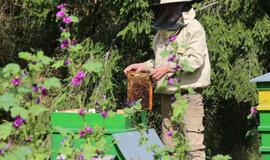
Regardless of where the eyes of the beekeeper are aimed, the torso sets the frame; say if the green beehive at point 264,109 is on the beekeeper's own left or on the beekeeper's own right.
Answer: on the beekeeper's own left

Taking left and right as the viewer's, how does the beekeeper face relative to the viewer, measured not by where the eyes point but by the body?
facing the viewer and to the left of the viewer

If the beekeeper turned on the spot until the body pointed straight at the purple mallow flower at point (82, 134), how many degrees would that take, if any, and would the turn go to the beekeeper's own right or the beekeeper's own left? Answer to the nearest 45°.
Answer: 0° — they already face it
